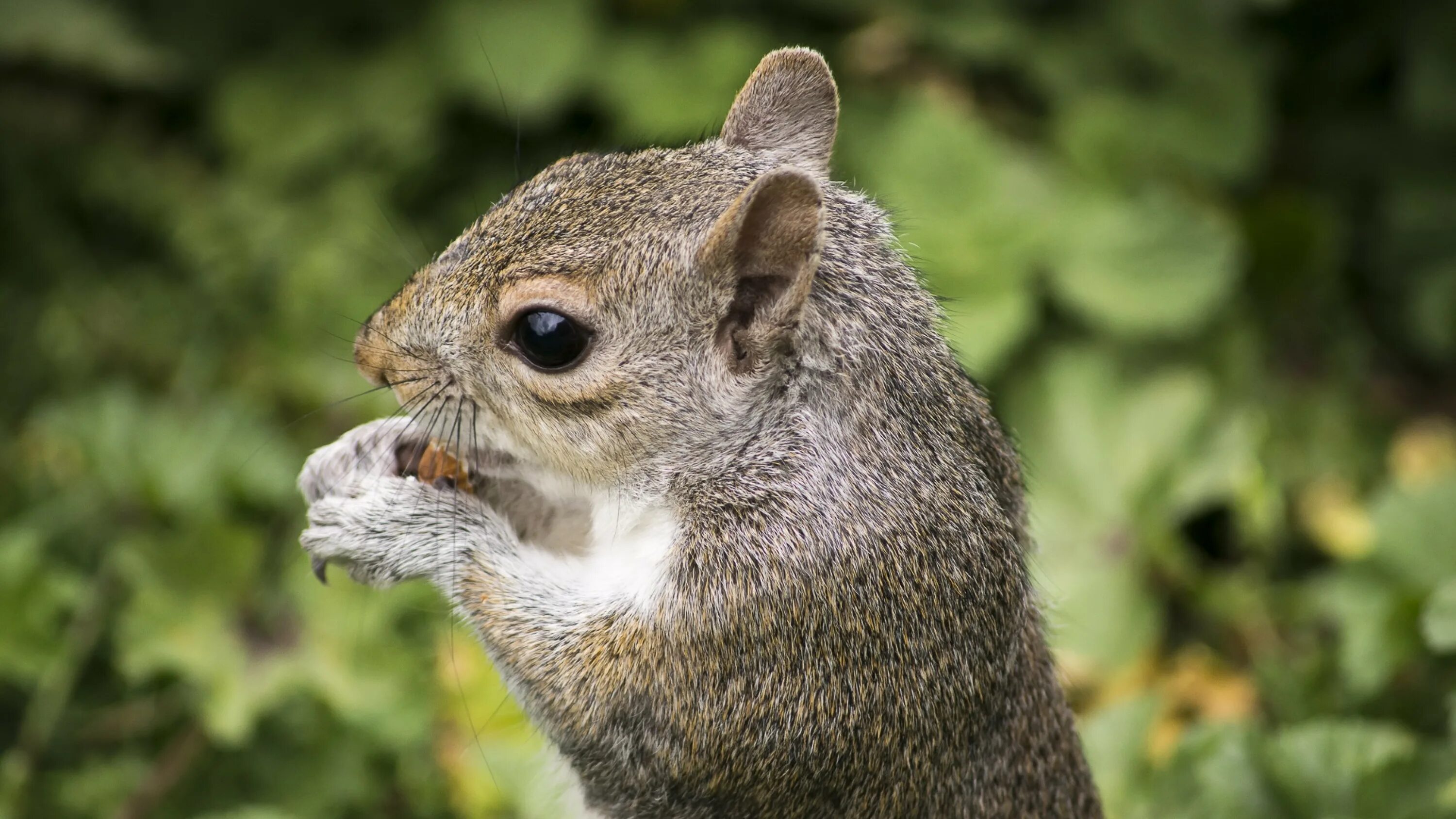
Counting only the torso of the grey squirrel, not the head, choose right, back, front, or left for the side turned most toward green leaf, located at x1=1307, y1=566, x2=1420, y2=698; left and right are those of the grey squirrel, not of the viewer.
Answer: back

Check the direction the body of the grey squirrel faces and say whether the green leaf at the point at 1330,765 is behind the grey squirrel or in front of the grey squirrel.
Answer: behind

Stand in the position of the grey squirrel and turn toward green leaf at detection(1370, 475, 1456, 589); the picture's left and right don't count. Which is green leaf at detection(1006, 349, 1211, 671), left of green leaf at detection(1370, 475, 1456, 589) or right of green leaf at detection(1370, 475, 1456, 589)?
left

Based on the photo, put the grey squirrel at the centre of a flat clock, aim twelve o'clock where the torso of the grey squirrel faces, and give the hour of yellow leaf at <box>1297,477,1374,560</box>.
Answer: The yellow leaf is roughly at 5 o'clock from the grey squirrel.

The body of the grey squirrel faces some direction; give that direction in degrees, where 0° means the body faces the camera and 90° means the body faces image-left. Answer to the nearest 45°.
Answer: approximately 90°

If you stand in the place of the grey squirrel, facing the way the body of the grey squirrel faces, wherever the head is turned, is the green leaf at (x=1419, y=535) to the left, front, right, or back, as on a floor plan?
back
